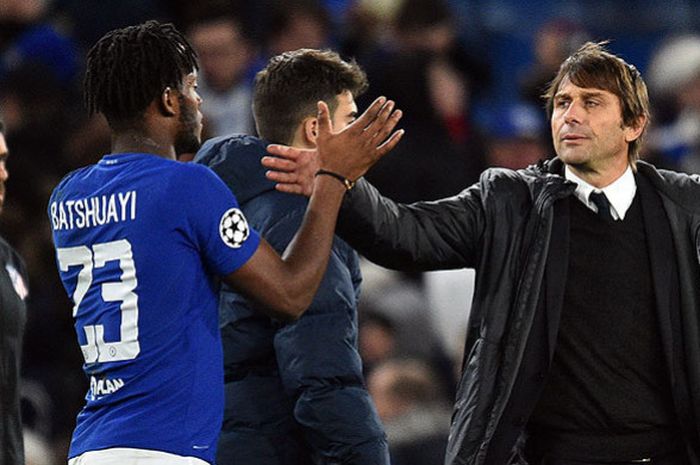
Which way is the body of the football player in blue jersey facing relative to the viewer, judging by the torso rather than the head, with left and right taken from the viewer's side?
facing away from the viewer and to the right of the viewer

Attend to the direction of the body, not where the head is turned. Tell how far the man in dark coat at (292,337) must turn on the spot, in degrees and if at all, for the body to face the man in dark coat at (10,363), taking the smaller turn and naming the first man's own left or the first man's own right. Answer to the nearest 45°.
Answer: approximately 135° to the first man's own left

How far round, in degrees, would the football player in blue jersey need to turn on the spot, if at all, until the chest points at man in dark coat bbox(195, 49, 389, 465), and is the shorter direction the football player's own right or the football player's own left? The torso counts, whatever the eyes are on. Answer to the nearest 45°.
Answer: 0° — they already face them

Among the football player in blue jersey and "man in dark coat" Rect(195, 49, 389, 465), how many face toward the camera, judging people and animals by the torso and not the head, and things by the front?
0

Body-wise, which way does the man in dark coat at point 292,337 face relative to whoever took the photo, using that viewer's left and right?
facing away from the viewer and to the right of the viewer

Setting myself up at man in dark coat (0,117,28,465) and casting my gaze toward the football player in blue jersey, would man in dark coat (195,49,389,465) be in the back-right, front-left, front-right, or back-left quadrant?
front-left

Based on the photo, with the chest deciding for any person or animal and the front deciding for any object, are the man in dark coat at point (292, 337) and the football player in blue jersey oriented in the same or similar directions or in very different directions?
same or similar directions

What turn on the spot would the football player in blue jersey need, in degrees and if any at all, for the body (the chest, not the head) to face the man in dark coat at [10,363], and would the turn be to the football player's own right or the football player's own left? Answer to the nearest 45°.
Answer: approximately 90° to the football player's own left

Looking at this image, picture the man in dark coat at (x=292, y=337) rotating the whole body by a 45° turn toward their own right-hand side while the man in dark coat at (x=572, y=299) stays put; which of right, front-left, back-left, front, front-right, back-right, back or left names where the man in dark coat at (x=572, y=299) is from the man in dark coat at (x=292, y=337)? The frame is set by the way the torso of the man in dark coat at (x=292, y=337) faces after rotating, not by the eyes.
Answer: front
